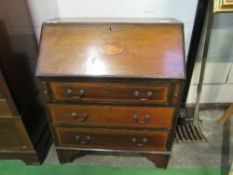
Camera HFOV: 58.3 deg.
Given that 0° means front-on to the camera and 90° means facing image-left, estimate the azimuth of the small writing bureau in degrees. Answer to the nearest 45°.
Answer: approximately 0°

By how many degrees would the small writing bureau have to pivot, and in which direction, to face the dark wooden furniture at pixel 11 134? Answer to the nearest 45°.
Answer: approximately 90° to its right

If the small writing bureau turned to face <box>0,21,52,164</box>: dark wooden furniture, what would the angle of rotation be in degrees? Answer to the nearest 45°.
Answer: approximately 90° to its right
